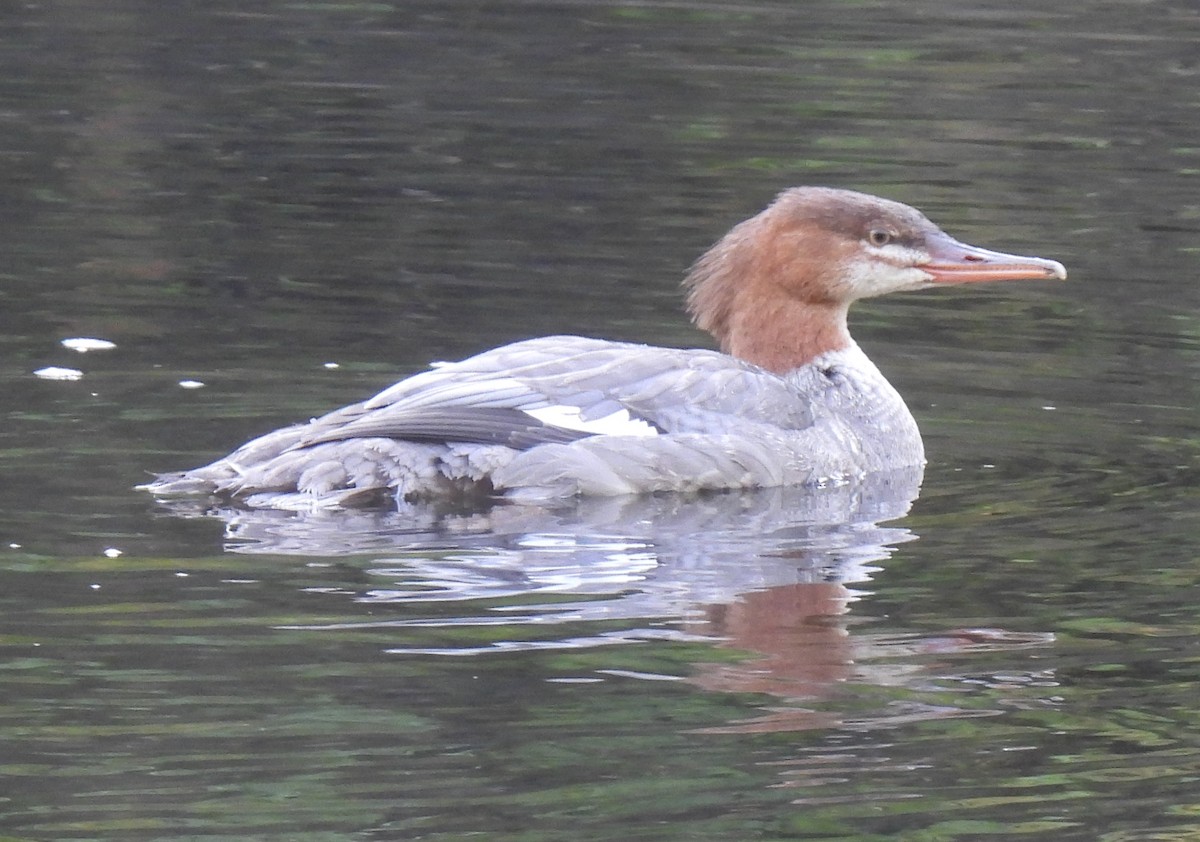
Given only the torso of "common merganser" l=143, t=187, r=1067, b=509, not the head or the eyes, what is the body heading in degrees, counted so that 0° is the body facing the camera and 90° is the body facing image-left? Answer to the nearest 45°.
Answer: approximately 270°
